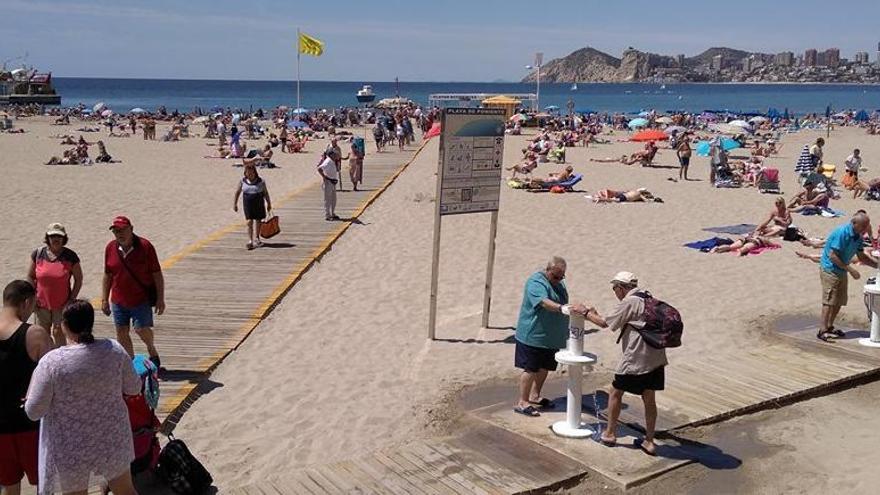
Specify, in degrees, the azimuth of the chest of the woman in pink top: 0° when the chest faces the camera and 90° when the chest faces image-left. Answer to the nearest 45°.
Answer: approximately 0°

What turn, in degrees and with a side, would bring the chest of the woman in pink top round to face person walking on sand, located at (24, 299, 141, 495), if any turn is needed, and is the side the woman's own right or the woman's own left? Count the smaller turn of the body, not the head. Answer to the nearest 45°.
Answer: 0° — they already face them

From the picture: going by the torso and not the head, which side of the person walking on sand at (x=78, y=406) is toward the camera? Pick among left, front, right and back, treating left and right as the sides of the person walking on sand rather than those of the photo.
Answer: back

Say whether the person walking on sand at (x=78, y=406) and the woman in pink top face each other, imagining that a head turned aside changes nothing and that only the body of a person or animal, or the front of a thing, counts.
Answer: yes

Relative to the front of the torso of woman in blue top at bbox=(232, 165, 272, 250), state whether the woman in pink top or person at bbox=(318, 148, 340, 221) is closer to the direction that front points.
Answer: the woman in pink top

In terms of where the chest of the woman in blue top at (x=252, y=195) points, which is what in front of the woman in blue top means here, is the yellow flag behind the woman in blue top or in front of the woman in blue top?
behind

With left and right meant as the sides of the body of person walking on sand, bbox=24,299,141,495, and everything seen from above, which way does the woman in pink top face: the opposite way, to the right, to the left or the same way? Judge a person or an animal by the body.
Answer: the opposite way

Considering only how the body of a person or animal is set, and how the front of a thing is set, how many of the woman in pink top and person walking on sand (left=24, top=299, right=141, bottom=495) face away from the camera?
1

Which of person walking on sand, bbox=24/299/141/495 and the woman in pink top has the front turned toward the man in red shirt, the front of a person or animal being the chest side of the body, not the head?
the person walking on sand

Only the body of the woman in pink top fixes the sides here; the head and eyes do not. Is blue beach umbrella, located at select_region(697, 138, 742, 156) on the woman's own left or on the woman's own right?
on the woman's own left

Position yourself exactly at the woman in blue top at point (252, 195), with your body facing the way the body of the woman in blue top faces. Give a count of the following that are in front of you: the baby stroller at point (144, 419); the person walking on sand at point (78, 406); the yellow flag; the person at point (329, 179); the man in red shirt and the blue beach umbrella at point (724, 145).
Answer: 3

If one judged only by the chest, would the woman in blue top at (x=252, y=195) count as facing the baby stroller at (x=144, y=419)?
yes
